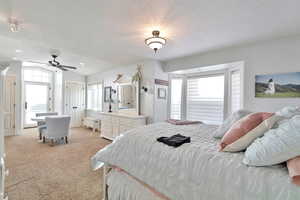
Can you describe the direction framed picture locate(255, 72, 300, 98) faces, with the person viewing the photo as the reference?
facing the viewer and to the left of the viewer

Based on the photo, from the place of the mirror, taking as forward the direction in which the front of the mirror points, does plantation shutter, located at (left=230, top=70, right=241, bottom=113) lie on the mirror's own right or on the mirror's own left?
on the mirror's own left

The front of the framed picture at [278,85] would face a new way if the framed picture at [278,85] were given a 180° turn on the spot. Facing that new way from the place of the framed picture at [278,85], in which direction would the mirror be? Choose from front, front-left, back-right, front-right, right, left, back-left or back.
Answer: back-left

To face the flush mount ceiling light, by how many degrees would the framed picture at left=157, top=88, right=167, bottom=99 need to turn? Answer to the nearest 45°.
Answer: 0° — it already faces it

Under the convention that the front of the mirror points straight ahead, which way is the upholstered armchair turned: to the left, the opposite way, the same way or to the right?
to the right

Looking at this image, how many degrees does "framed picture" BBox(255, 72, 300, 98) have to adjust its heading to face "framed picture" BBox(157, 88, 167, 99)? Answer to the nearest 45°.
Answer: approximately 45° to its right

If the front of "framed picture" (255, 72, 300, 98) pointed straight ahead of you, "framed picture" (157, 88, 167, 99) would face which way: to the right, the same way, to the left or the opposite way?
to the left

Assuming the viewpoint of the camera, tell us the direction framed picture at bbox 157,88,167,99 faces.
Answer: facing the viewer

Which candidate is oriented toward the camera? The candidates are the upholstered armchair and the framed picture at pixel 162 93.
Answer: the framed picture

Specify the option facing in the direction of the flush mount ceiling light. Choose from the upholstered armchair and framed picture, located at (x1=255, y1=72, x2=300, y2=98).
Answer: the framed picture

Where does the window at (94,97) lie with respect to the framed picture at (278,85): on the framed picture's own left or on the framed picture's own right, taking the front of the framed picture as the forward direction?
on the framed picture's own right

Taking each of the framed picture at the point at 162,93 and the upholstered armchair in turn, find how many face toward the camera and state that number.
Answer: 1

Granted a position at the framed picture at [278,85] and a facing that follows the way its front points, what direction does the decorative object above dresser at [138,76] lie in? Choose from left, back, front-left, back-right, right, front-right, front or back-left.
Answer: front-right

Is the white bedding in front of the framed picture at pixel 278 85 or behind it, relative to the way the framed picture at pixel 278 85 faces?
in front

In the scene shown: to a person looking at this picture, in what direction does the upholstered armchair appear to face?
facing away from the viewer and to the left of the viewer

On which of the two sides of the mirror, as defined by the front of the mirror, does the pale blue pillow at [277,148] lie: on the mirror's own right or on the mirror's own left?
on the mirror's own left
